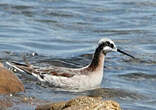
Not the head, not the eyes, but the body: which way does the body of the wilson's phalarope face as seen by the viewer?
to the viewer's right

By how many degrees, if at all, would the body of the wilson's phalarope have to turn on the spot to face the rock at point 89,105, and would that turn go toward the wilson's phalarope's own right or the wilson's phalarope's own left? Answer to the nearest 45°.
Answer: approximately 90° to the wilson's phalarope's own right

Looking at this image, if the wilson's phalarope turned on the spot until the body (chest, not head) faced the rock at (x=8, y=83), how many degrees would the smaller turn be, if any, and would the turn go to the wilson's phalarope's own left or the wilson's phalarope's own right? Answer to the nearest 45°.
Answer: approximately 135° to the wilson's phalarope's own right

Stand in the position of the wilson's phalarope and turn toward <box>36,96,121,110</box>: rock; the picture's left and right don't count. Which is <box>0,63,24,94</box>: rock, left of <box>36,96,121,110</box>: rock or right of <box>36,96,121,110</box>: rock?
right
